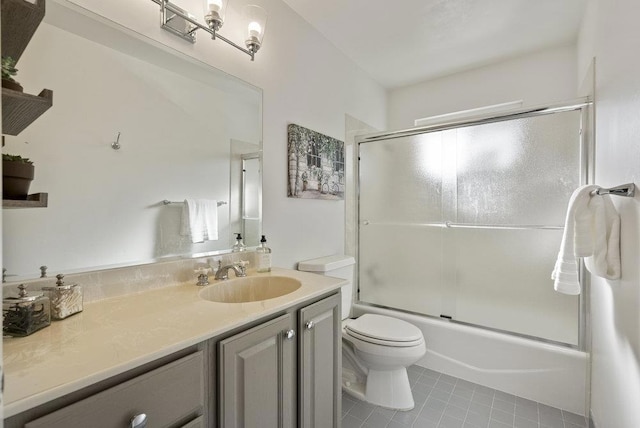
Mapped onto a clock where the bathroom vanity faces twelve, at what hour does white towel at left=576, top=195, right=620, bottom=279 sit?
The white towel is roughly at 11 o'clock from the bathroom vanity.

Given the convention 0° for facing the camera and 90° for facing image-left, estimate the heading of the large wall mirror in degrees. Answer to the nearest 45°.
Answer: approximately 315°

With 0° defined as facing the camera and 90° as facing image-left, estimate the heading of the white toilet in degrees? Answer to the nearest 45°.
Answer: approximately 315°
